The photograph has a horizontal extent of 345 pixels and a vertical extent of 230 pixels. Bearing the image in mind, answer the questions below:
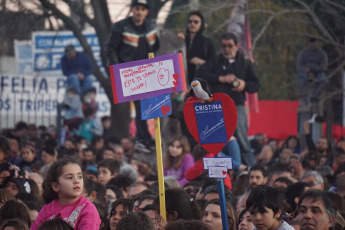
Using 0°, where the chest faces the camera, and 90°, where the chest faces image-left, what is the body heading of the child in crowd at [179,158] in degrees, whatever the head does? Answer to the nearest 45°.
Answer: approximately 45°

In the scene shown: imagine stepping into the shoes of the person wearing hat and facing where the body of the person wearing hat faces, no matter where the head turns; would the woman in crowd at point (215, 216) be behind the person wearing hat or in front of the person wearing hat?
in front

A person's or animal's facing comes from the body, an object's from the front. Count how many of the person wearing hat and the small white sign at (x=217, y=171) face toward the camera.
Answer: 2

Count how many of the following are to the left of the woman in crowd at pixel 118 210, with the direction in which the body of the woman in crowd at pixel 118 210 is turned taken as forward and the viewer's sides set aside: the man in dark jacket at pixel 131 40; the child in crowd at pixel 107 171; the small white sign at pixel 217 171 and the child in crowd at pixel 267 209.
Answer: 2

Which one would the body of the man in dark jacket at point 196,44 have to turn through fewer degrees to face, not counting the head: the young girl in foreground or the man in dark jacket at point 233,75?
the young girl in foreground

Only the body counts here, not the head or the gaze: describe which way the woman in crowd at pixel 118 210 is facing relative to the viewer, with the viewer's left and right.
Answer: facing the viewer and to the left of the viewer

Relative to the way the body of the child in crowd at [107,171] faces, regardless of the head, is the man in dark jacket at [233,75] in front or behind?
behind

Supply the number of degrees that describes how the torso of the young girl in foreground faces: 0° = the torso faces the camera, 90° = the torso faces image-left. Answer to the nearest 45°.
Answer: approximately 315°

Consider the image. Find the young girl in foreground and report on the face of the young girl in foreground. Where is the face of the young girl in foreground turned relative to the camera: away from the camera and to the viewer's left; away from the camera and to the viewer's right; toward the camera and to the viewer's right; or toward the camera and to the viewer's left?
toward the camera and to the viewer's right
